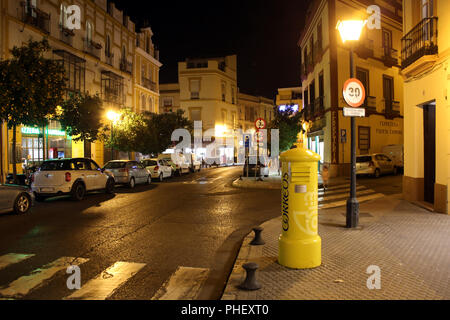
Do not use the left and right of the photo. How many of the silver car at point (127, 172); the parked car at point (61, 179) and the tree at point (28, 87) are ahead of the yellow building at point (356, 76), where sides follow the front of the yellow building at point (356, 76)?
3

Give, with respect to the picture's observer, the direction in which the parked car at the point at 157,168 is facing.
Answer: facing away from the viewer and to the right of the viewer

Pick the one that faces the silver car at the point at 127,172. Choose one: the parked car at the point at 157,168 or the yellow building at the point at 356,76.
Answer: the yellow building

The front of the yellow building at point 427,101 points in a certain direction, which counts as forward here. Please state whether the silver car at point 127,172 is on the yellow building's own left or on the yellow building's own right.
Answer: on the yellow building's own right

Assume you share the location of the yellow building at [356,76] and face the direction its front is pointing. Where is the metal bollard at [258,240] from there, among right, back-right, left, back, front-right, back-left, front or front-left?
front-left

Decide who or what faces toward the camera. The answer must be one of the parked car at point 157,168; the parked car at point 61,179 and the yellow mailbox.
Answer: the yellow mailbox

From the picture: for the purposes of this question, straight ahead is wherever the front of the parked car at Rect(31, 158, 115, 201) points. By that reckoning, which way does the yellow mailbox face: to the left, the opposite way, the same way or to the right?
the opposite way

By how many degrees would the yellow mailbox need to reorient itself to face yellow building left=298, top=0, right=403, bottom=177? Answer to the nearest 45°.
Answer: approximately 180°

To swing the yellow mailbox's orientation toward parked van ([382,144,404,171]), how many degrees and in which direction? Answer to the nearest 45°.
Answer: approximately 180°

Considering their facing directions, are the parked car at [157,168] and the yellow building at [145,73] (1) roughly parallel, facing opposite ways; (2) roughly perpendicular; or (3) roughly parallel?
roughly perpendicular

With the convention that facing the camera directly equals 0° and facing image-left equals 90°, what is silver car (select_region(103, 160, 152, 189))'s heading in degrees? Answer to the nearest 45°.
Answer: approximately 225°

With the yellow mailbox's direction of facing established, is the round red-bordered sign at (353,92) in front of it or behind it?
behind

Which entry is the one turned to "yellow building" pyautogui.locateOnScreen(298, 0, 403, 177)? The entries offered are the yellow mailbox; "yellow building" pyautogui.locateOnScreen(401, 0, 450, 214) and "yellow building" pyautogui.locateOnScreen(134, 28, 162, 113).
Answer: "yellow building" pyautogui.locateOnScreen(134, 28, 162, 113)

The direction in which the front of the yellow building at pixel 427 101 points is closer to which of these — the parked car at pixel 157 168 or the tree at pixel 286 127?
the parked car

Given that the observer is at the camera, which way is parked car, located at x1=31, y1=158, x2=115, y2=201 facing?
facing away from the viewer and to the right of the viewer

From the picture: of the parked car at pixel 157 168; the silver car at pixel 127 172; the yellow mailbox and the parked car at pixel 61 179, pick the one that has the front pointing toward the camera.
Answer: the yellow mailbox

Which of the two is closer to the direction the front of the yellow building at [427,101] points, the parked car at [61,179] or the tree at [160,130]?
the parked car

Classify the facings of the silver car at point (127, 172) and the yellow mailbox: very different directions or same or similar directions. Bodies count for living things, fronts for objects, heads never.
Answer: very different directions
